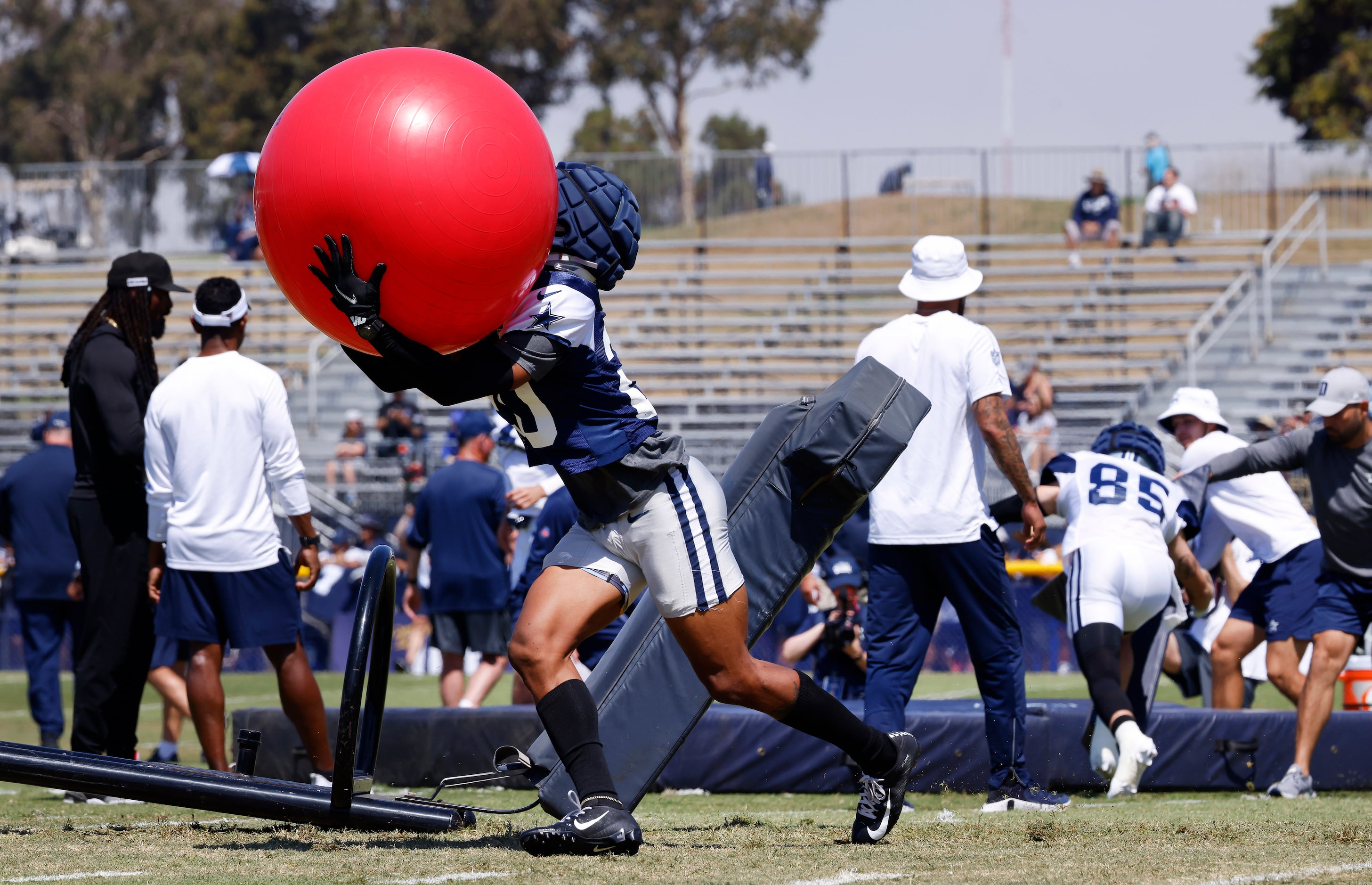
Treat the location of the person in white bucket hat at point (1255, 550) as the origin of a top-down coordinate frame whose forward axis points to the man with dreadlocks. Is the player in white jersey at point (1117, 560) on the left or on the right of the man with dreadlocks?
left

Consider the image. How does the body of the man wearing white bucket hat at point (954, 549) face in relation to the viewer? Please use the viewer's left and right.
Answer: facing away from the viewer and to the right of the viewer

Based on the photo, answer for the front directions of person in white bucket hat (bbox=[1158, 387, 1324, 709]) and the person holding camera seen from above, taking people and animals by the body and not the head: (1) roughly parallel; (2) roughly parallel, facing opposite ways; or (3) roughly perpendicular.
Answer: roughly perpendicular

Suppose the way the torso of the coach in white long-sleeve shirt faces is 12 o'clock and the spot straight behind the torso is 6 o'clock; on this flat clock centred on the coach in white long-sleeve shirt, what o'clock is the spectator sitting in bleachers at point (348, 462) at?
The spectator sitting in bleachers is roughly at 12 o'clock from the coach in white long-sleeve shirt.

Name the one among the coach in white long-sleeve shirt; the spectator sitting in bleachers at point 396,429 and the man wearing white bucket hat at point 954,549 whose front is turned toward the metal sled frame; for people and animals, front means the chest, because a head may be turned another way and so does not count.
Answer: the spectator sitting in bleachers

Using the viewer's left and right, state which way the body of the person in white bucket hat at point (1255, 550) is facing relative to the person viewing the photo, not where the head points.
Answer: facing to the left of the viewer

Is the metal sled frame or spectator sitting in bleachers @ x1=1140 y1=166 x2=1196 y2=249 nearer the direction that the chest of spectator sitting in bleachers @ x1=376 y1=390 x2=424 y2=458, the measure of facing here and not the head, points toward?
the metal sled frame

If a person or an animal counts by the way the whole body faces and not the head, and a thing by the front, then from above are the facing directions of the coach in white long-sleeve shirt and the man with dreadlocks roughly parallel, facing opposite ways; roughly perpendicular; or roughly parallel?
roughly perpendicular

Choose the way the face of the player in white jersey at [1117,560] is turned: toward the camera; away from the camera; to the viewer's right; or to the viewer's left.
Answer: away from the camera

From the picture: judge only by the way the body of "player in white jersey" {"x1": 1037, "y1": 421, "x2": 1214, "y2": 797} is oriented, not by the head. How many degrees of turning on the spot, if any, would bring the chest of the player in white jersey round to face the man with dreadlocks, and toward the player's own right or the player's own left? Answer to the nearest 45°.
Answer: approximately 90° to the player's own left

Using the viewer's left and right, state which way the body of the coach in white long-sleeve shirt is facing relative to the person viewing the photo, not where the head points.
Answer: facing away from the viewer

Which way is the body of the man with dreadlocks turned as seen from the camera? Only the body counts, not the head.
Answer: to the viewer's right
